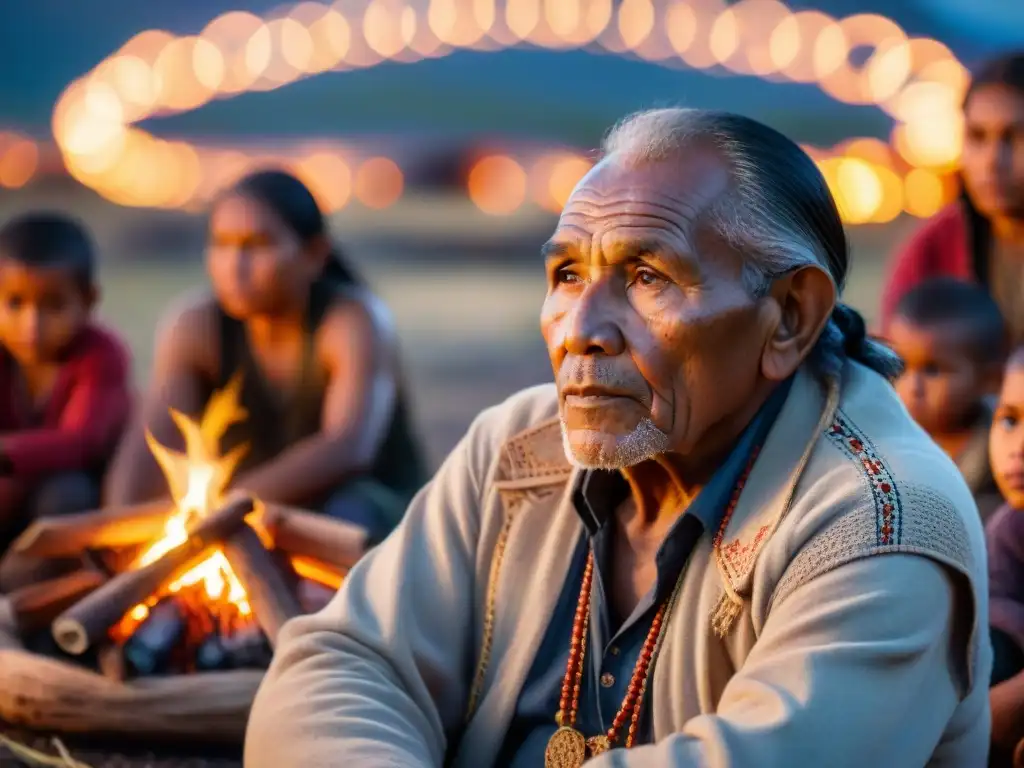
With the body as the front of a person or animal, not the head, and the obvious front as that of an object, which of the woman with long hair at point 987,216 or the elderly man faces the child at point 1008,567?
the woman with long hair

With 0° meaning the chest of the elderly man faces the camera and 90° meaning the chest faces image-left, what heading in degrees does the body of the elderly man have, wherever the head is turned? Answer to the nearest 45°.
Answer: approximately 45°

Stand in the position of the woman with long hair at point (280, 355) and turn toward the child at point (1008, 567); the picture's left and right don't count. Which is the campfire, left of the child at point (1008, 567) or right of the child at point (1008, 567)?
right

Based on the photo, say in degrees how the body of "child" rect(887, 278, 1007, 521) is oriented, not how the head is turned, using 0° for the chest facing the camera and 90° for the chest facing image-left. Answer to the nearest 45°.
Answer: approximately 45°

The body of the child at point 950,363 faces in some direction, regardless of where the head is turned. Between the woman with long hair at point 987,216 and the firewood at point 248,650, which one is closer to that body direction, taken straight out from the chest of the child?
the firewood

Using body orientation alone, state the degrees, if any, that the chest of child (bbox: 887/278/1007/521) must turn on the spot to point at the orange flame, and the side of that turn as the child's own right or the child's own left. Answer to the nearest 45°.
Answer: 0° — they already face it

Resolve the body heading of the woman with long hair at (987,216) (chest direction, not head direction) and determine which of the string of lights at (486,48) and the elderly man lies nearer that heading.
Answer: the elderly man
